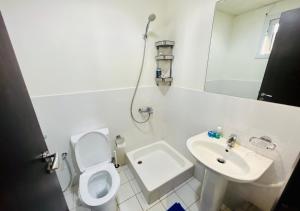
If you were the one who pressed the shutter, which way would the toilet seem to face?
facing the viewer

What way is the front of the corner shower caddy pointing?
toward the camera

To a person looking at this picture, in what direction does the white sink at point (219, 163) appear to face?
facing the viewer and to the left of the viewer

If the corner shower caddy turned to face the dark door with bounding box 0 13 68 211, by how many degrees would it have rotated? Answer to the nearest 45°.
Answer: approximately 45° to its right

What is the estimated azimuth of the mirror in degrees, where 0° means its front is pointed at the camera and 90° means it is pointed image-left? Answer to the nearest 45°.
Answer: approximately 45°

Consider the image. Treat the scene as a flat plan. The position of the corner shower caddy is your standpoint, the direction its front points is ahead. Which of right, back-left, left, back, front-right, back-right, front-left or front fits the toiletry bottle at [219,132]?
front-left

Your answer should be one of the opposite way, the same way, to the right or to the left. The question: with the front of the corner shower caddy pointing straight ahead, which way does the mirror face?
to the right

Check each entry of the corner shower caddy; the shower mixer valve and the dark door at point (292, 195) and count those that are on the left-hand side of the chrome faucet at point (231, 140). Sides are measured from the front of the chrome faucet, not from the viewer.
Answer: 1

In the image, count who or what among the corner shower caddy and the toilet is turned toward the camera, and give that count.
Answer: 2

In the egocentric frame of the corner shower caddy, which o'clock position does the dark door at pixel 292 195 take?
The dark door is roughly at 11 o'clock from the corner shower caddy.
